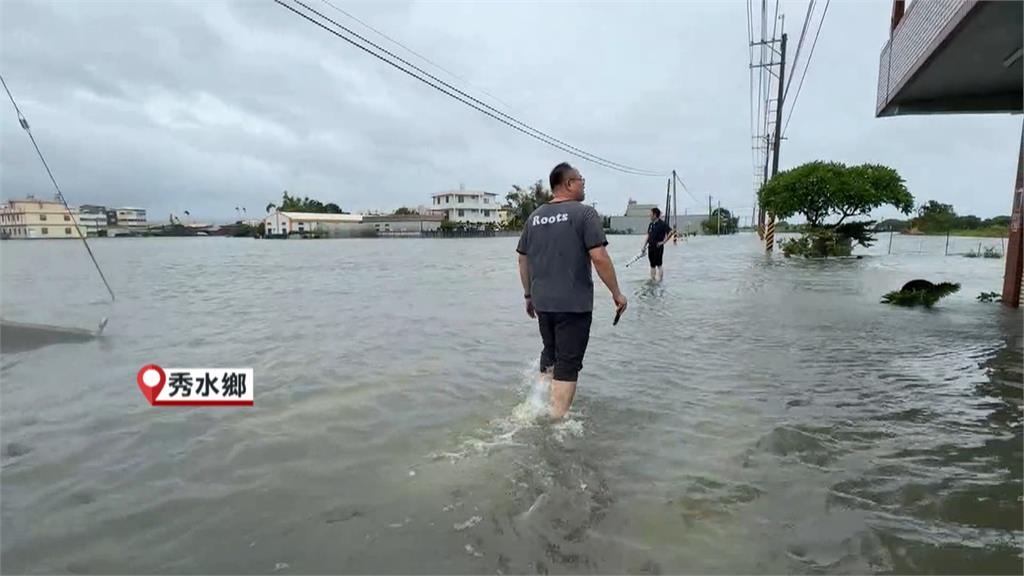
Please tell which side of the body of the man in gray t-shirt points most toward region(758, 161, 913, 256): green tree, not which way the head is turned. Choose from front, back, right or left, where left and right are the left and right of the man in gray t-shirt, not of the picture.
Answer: front

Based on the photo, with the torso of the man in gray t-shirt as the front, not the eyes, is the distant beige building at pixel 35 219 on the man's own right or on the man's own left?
on the man's own left

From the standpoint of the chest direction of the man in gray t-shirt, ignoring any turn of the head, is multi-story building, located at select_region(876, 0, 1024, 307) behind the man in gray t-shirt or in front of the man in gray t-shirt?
in front

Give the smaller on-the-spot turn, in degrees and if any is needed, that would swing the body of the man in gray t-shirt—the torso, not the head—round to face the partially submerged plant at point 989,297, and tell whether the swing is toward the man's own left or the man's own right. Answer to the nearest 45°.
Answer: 0° — they already face it

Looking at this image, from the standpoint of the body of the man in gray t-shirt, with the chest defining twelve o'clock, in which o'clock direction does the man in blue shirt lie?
The man in blue shirt is roughly at 11 o'clock from the man in gray t-shirt.

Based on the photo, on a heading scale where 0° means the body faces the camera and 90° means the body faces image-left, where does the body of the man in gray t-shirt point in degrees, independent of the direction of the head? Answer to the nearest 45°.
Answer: approximately 225°

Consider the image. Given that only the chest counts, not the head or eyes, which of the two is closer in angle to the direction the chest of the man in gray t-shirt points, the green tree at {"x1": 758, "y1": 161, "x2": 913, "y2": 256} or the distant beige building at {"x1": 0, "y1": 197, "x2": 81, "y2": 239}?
the green tree

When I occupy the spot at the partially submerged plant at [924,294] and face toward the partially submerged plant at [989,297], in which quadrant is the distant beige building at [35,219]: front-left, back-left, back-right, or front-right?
back-left
